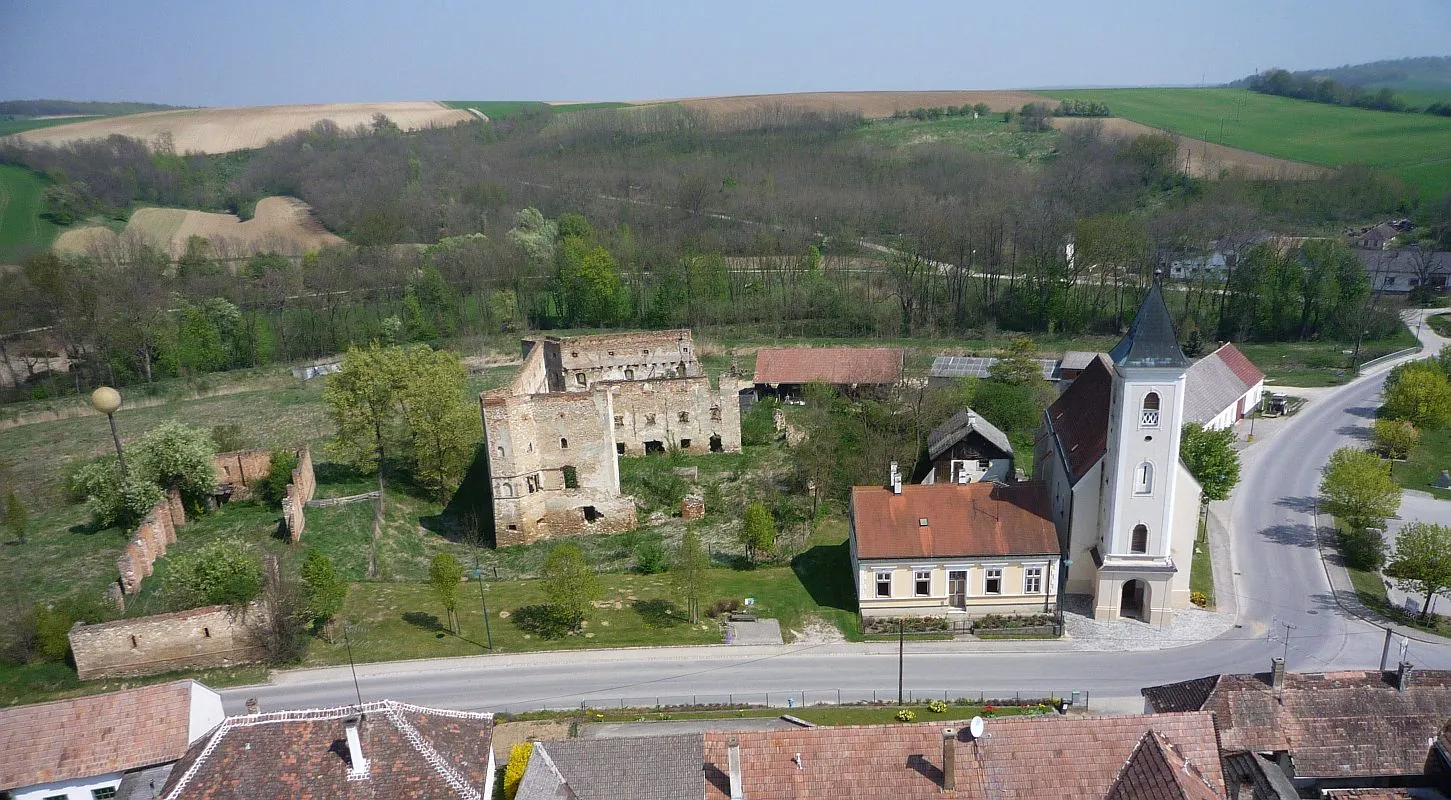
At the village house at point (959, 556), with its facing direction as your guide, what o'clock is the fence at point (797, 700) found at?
The fence is roughly at 1 o'clock from the village house.

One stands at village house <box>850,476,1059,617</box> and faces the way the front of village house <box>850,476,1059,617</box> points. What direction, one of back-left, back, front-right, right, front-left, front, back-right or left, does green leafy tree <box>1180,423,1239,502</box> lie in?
back-left

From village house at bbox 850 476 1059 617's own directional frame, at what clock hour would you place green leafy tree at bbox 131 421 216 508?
The green leafy tree is roughly at 3 o'clock from the village house.

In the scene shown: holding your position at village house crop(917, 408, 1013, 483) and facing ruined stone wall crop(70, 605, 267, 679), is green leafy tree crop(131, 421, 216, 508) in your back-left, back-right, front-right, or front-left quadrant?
front-right

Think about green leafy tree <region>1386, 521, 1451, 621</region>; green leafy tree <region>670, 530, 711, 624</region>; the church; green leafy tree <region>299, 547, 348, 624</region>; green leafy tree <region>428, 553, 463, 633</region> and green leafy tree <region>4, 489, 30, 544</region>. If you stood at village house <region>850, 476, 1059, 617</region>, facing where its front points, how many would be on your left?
2

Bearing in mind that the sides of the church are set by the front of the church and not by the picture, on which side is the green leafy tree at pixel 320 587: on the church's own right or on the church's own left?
on the church's own right

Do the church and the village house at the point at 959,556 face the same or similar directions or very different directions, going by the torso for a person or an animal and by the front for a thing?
same or similar directions

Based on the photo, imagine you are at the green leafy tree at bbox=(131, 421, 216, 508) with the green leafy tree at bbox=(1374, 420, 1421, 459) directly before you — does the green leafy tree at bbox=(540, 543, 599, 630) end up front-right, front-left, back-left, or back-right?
front-right

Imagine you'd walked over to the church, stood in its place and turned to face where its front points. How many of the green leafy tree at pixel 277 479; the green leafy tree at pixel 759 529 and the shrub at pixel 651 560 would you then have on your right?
3

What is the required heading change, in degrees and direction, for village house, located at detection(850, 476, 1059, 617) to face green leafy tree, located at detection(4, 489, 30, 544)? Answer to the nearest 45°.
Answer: approximately 90° to its right

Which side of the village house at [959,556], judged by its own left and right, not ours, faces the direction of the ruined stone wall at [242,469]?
right

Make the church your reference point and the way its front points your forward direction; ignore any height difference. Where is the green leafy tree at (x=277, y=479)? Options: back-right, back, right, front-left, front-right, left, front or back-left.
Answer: right

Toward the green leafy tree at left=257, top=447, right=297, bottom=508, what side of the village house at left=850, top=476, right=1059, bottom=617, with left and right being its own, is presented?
right

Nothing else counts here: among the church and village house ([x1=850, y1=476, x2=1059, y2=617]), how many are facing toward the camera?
2

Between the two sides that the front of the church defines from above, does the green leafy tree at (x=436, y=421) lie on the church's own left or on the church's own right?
on the church's own right

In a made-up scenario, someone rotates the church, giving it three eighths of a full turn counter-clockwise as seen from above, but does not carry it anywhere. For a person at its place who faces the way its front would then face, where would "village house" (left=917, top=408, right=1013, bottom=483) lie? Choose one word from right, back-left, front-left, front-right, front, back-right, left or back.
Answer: left

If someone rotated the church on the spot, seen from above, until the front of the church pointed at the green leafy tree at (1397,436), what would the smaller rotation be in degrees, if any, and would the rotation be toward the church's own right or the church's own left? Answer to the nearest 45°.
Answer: approximately 135° to the church's own left

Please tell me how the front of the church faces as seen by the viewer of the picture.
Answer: facing the viewer
